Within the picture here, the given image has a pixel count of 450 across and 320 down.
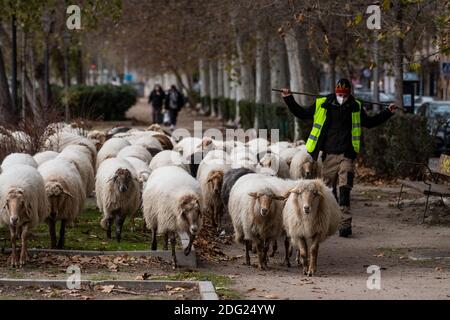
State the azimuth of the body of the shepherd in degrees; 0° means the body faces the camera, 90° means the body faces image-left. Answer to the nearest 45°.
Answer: approximately 0°

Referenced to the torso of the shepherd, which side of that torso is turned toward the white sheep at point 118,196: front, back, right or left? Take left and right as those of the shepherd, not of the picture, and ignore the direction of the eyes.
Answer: right

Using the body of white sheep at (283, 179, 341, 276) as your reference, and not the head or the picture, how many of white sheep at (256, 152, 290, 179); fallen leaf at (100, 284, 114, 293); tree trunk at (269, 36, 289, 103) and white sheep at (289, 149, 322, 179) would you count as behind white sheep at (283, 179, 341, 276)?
3

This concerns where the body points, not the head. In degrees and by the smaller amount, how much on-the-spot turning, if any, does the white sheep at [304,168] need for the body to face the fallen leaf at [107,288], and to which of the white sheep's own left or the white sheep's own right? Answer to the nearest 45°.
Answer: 0° — it already faces it

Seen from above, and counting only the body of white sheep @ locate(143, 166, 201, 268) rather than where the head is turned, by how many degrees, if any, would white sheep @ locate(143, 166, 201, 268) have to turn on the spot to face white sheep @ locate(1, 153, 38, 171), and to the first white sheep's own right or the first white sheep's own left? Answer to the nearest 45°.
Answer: approximately 180°

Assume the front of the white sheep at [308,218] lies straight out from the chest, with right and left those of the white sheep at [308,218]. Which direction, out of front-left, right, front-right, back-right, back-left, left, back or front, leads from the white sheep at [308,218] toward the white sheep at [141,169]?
back-right

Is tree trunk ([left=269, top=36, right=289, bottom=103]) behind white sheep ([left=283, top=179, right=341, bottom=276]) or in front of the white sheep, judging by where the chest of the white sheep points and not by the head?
behind

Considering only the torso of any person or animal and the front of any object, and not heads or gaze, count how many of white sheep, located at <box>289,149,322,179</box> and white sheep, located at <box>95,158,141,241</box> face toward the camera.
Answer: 2
